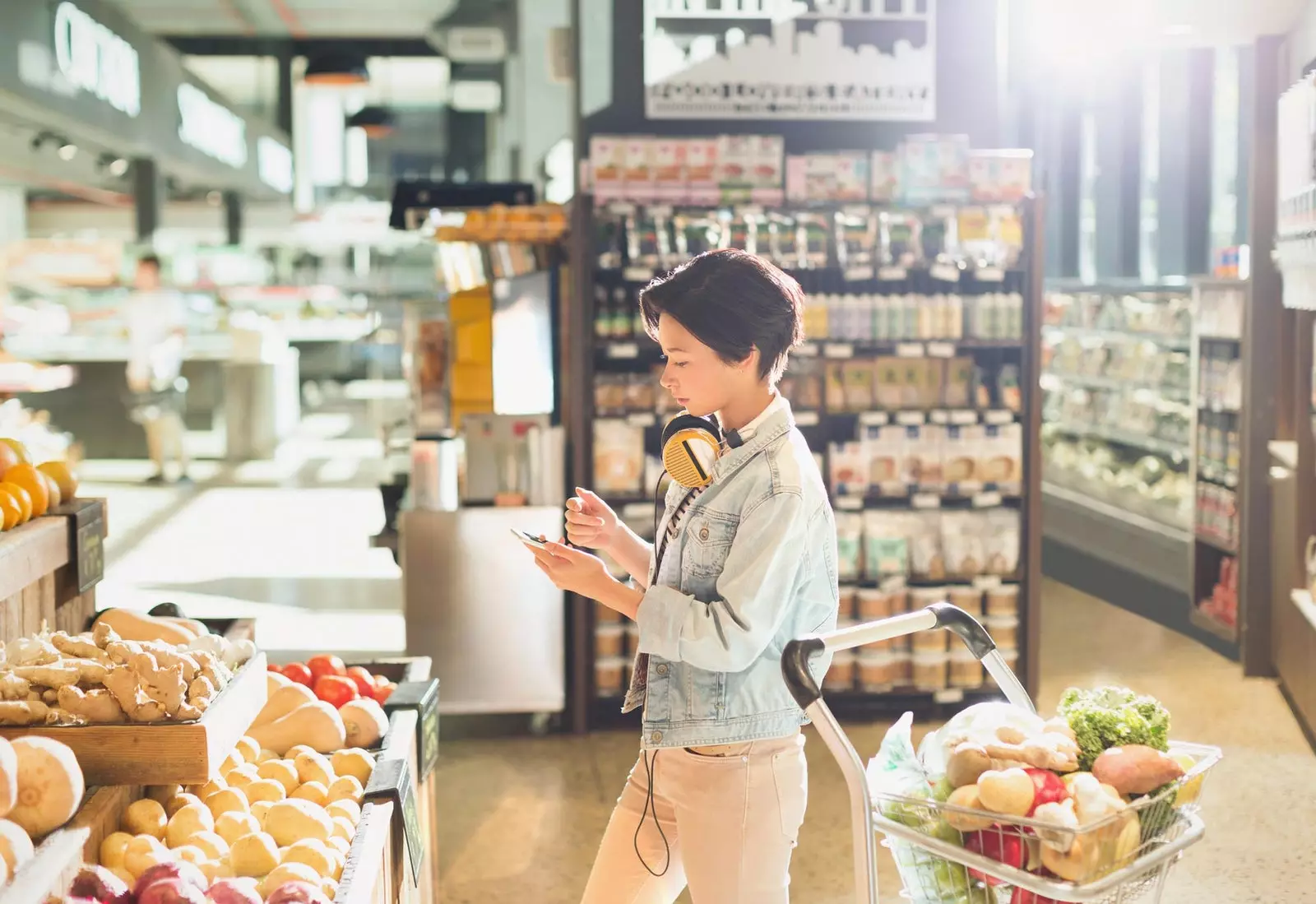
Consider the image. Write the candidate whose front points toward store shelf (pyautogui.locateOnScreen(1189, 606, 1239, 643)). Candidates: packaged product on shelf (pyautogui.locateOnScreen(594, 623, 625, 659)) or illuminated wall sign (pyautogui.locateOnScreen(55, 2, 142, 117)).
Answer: the illuminated wall sign

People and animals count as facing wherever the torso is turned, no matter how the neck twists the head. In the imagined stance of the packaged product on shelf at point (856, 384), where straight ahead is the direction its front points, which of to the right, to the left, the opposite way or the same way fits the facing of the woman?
to the right

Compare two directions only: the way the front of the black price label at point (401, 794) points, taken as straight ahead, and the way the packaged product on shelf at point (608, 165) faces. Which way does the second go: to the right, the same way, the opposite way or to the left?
to the right

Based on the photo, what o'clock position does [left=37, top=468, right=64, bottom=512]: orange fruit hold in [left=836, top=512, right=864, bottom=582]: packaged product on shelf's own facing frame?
The orange fruit is roughly at 1 o'clock from the packaged product on shelf.
